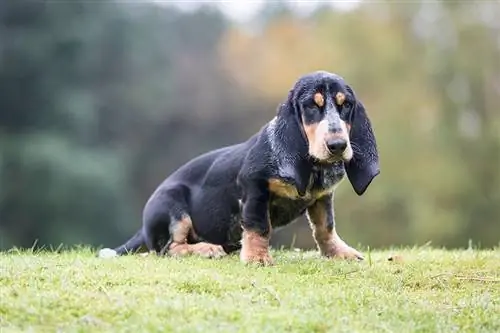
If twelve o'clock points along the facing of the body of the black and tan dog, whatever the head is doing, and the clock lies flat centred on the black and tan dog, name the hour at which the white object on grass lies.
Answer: The white object on grass is roughly at 5 o'clock from the black and tan dog.

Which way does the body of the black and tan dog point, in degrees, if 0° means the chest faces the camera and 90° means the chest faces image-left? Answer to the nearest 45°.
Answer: approximately 315°
